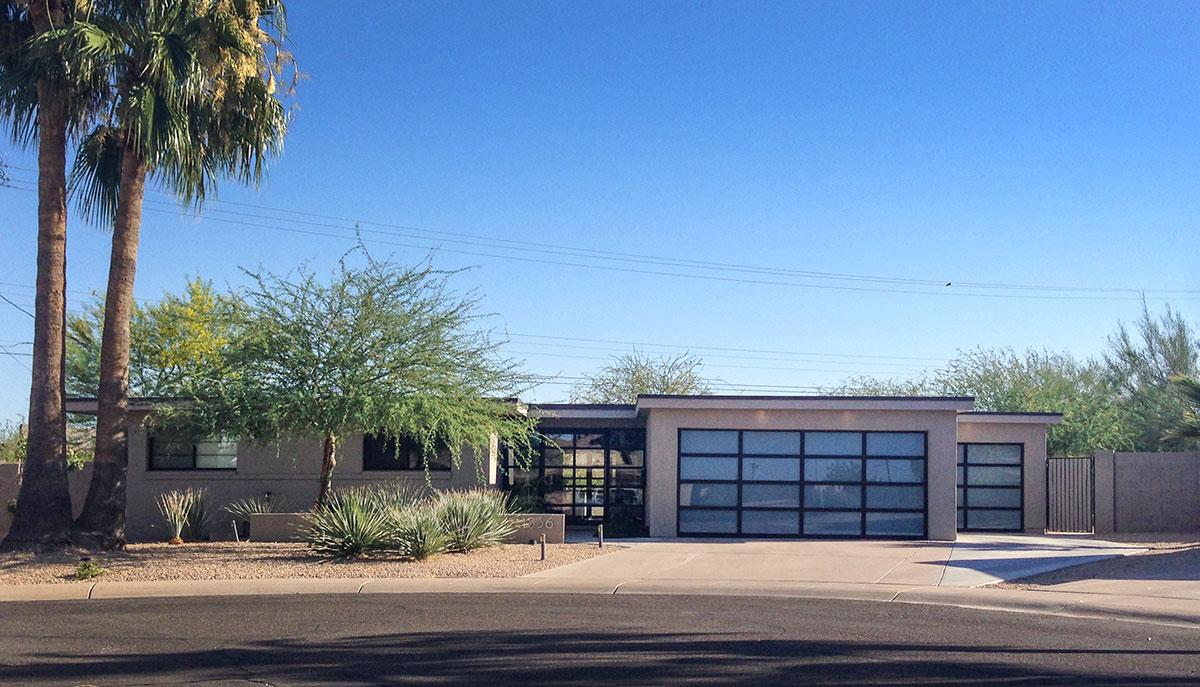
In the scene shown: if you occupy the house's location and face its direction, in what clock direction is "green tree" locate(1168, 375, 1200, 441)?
The green tree is roughly at 10 o'clock from the house.

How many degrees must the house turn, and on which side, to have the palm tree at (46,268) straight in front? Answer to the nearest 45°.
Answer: approximately 45° to its right

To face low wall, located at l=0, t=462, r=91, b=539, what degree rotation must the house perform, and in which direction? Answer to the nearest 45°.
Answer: approximately 90° to its right

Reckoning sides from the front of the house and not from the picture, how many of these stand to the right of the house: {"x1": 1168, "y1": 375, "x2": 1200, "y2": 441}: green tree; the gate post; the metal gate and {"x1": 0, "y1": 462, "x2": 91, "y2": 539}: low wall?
1

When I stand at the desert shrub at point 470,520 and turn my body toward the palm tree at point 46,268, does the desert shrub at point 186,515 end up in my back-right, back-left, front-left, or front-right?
front-right

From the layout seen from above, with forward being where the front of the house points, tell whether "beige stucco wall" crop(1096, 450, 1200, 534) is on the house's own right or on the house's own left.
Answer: on the house's own left

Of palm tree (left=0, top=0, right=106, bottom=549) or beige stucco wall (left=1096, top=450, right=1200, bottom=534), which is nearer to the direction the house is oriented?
the palm tree

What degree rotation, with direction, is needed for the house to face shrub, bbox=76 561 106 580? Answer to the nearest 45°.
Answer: approximately 45° to its right

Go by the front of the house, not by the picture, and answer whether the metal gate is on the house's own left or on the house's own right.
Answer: on the house's own left

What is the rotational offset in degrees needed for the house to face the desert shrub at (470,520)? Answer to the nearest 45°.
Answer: approximately 45° to its right

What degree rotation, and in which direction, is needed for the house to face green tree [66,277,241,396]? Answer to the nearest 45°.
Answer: approximately 135° to its right

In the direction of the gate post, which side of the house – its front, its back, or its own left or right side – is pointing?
left

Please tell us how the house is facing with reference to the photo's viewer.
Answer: facing the viewer

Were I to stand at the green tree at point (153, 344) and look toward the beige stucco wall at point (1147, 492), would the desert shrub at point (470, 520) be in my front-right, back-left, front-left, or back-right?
front-right

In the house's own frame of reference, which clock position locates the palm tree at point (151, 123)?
The palm tree is roughly at 2 o'clock from the house.
